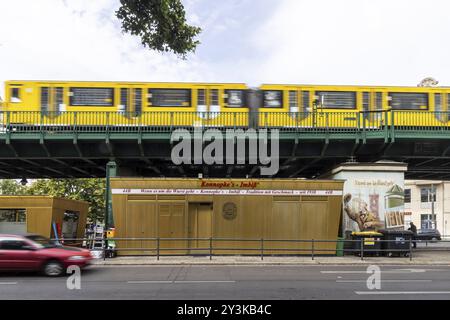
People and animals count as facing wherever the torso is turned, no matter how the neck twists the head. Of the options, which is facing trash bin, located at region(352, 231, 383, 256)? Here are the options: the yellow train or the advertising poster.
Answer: the advertising poster

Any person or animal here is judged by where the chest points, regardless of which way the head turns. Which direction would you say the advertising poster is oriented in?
toward the camera

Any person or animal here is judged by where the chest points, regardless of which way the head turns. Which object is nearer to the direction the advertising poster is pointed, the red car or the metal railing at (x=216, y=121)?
the red car

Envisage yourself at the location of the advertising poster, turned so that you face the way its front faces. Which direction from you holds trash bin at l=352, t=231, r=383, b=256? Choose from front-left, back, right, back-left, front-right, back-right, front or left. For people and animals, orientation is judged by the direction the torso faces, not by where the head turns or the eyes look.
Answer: front

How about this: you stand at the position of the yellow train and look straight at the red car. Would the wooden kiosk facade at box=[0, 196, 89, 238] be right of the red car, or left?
right

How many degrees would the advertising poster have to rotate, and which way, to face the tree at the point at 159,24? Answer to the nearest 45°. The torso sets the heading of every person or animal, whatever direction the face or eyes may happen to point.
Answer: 0° — it already faces it

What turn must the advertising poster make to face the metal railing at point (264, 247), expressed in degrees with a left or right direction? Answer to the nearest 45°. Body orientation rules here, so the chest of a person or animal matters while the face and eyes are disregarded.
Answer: approximately 45° to its right
